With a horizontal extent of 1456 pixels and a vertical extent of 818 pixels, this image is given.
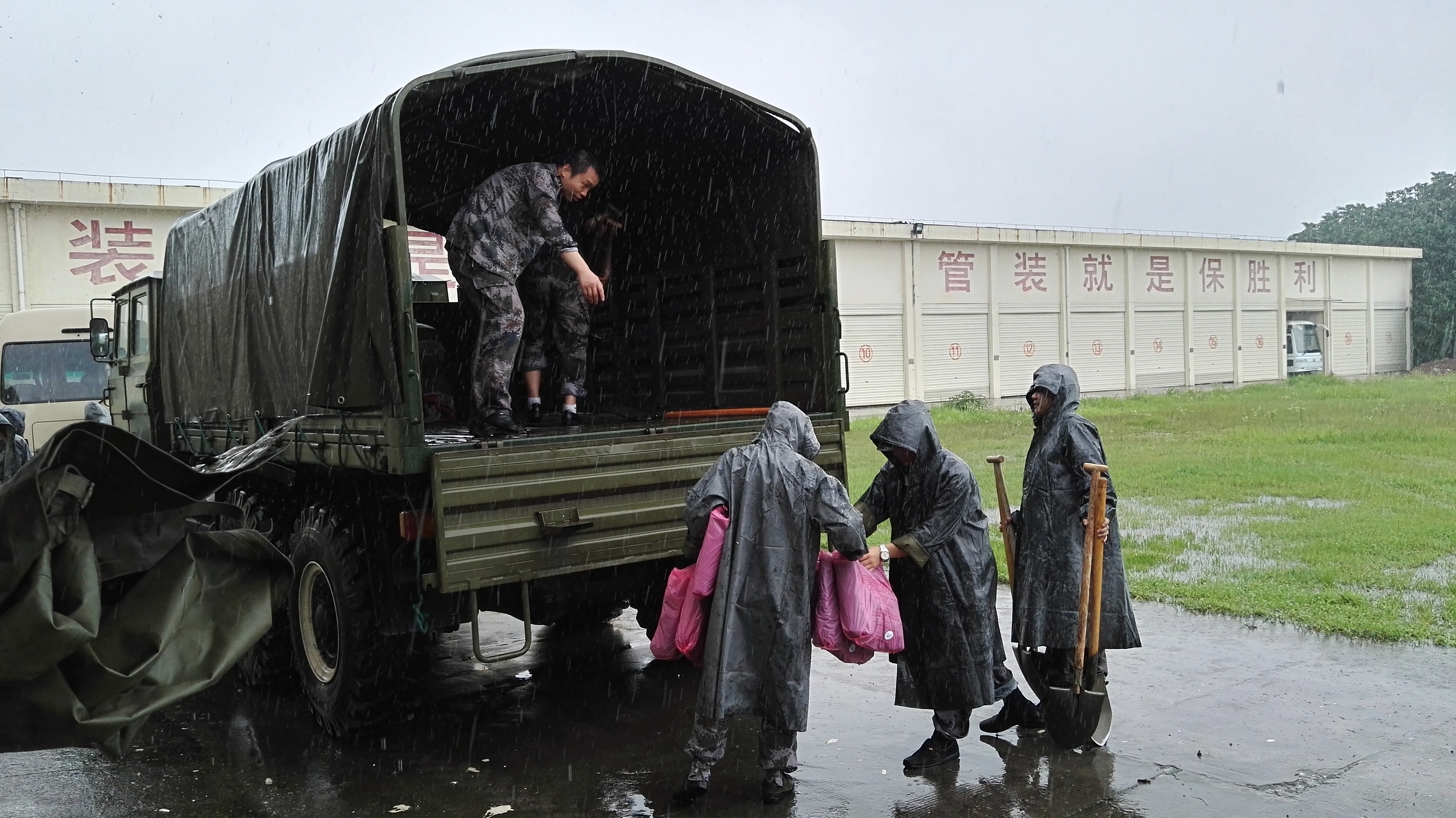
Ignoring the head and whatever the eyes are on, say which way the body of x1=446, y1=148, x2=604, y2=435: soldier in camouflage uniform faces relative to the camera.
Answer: to the viewer's right

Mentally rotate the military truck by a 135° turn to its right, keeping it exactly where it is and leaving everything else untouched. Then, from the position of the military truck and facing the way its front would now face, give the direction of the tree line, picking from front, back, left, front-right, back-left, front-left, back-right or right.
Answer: front-left

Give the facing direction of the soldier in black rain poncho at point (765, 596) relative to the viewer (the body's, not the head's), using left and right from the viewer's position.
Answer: facing away from the viewer

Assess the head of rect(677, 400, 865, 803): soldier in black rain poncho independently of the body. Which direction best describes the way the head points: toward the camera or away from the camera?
away from the camera

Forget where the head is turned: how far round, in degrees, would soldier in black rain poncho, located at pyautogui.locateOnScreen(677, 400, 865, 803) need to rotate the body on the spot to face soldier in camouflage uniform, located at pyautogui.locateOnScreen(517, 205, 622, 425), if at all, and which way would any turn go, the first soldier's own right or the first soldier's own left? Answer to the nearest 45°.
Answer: approximately 45° to the first soldier's own left

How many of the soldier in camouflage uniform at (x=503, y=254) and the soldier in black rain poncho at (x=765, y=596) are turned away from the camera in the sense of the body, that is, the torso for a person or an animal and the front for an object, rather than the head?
1

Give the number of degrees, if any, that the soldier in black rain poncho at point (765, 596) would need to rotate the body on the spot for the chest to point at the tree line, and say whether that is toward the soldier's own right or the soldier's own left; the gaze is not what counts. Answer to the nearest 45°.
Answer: approximately 45° to the soldier's own right

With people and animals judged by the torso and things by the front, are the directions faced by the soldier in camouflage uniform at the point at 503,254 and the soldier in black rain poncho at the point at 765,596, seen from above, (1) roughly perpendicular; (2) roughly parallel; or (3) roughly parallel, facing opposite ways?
roughly perpendicular

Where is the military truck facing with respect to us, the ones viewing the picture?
facing away from the viewer and to the left of the viewer

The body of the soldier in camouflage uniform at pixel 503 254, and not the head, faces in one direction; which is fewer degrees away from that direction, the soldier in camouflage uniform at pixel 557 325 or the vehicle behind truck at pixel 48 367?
the soldier in camouflage uniform

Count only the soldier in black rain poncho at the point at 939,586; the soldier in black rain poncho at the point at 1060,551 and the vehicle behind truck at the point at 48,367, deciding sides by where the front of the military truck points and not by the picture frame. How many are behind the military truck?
2
